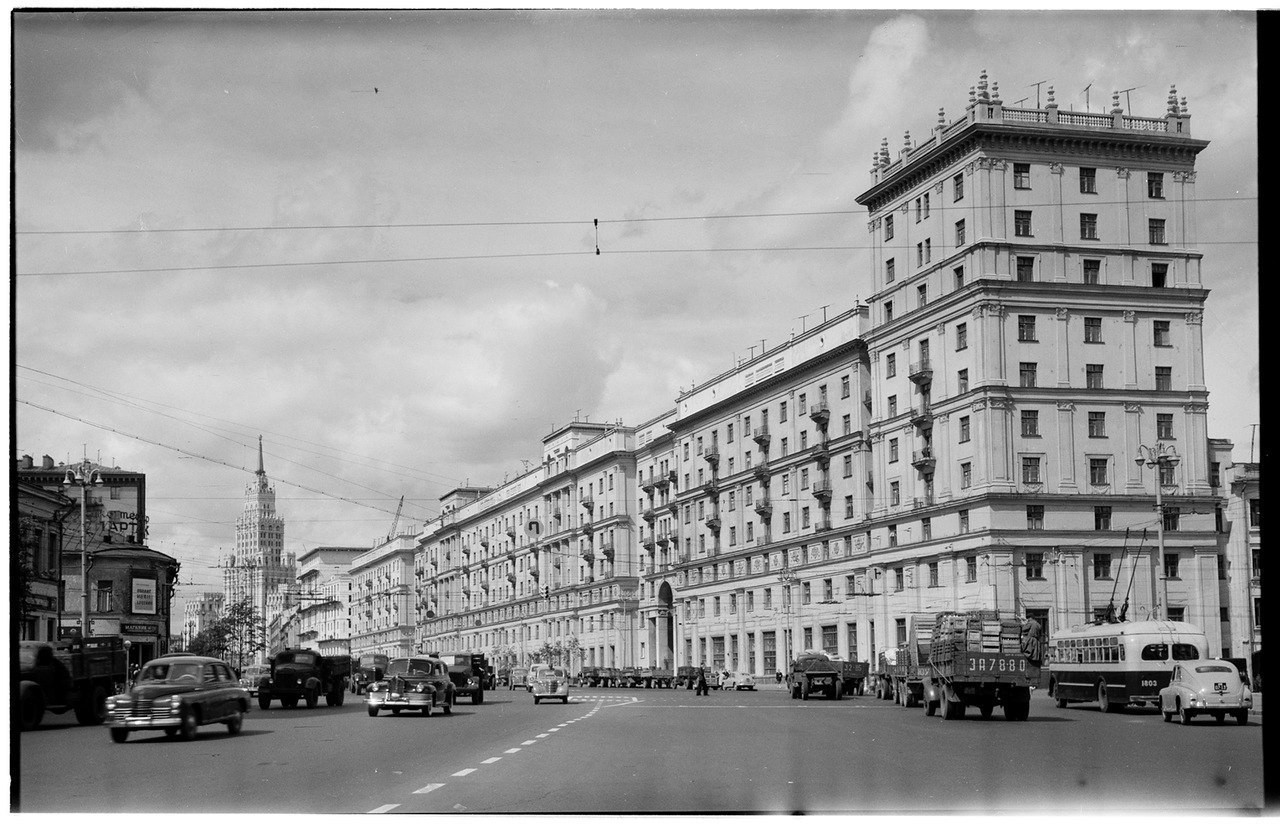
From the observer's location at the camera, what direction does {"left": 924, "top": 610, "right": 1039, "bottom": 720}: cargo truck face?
facing away from the viewer and to the left of the viewer

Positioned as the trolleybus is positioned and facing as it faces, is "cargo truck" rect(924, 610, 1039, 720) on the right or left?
on its left

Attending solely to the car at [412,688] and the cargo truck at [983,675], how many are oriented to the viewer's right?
0

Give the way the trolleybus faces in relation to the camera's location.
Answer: facing away from the viewer and to the left of the viewer

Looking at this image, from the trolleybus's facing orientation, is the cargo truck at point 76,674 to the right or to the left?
on its left

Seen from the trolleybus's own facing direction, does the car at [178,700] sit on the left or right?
on its left

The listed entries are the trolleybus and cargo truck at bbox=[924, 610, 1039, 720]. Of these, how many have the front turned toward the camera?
0

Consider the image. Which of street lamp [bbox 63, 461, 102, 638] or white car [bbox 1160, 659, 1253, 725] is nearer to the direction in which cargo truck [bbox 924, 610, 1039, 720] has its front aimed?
the street lamp

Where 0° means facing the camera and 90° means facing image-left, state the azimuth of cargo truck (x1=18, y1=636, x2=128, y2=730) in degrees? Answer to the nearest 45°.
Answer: approximately 45°
